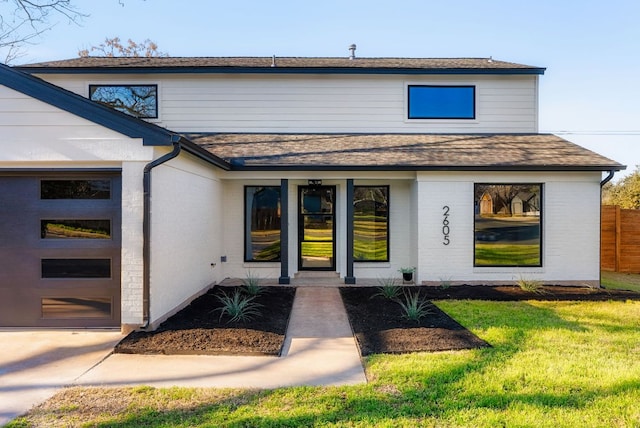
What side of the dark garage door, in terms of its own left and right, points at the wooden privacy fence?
left

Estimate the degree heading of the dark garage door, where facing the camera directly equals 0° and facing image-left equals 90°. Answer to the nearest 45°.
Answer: approximately 0°

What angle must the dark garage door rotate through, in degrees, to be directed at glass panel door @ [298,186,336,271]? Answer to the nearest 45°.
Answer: approximately 90° to its left

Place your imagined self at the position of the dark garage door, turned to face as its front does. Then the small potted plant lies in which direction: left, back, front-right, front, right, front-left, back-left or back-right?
left
